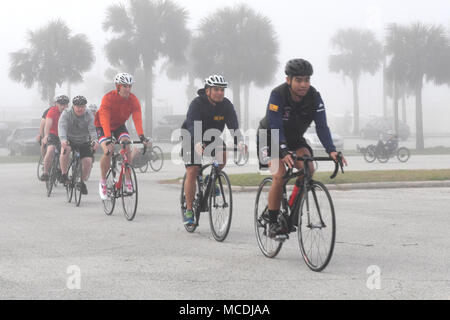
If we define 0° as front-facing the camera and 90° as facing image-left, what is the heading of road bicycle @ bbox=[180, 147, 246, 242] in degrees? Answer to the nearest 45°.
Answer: approximately 315°

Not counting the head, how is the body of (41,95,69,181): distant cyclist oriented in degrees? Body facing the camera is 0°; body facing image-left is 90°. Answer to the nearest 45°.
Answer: approximately 315°

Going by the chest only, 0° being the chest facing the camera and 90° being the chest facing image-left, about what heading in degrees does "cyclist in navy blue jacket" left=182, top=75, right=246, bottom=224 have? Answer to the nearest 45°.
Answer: approximately 315°

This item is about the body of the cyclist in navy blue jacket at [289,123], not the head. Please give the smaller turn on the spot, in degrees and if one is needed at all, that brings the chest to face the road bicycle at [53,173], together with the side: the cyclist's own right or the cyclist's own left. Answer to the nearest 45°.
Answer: approximately 180°

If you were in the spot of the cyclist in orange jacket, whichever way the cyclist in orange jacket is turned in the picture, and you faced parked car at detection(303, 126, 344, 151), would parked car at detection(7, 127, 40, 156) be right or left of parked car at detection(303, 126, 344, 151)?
left

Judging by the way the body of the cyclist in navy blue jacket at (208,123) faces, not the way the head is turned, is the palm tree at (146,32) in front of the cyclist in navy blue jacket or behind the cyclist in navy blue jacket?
behind

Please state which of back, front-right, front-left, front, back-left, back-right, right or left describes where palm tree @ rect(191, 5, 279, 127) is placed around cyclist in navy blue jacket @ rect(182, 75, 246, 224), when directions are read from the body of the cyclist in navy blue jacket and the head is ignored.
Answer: back-left

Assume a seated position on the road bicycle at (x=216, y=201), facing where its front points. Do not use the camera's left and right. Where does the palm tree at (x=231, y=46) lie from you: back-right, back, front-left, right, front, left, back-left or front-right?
back-left

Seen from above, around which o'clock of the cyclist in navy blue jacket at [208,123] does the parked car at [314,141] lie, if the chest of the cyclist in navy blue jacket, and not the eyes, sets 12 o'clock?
The parked car is roughly at 8 o'clock from the cyclist in navy blue jacket.
